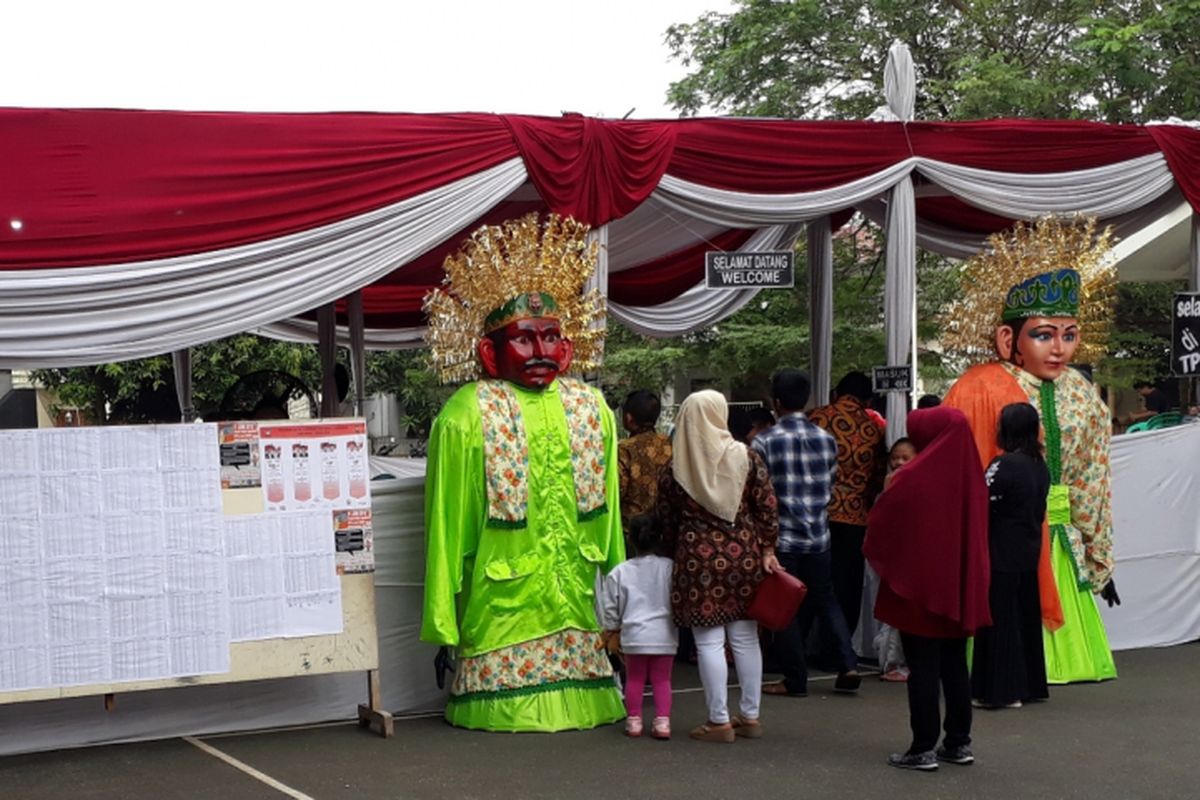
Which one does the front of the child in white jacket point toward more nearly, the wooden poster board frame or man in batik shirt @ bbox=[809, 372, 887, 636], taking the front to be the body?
the man in batik shirt

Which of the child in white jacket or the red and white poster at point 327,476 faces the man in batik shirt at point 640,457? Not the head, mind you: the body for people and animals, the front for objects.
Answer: the child in white jacket

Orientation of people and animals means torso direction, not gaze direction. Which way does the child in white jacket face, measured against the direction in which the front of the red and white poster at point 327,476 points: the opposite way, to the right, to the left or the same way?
the opposite way

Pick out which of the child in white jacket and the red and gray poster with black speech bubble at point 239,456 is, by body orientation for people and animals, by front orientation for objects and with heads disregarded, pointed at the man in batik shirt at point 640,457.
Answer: the child in white jacket

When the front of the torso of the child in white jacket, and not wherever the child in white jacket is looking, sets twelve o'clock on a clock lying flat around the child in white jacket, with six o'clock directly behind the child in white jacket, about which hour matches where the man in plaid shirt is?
The man in plaid shirt is roughly at 1 o'clock from the child in white jacket.

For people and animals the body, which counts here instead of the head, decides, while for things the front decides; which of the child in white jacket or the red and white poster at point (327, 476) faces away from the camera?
the child in white jacket

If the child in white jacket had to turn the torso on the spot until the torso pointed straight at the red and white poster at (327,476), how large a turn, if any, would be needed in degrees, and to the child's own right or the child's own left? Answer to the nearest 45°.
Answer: approximately 90° to the child's own left

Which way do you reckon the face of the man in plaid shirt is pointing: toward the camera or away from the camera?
away from the camera

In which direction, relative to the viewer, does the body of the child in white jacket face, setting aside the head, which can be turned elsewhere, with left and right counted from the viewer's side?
facing away from the viewer

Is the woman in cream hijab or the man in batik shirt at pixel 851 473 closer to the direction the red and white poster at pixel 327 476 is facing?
the woman in cream hijab

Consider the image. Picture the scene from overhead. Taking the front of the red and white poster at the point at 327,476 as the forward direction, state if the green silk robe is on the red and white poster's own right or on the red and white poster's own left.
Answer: on the red and white poster's own left

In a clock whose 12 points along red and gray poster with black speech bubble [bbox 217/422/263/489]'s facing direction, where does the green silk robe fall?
The green silk robe is roughly at 9 o'clock from the red and gray poster with black speech bubble.

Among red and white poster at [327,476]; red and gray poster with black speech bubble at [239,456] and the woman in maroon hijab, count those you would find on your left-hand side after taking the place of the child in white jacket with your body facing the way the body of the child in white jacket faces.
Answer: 2

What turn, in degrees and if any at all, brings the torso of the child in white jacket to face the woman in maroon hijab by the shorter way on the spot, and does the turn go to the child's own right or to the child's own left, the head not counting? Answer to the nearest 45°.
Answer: approximately 135° to the child's own right
